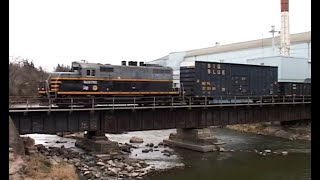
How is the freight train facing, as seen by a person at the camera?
facing the viewer and to the left of the viewer
